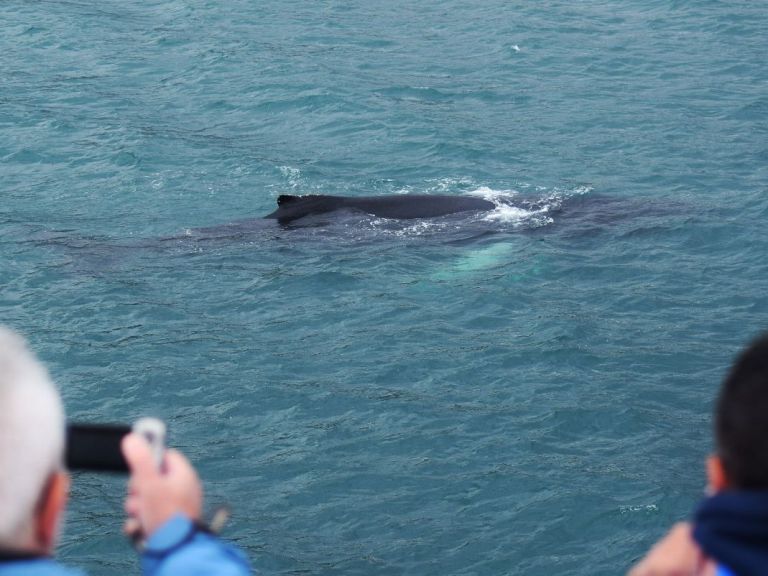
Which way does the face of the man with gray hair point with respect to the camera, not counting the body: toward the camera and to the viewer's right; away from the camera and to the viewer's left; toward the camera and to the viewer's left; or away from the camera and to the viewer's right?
away from the camera and to the viewer's right

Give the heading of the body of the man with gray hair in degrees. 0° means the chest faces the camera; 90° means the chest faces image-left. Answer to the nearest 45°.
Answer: approximately 180°
